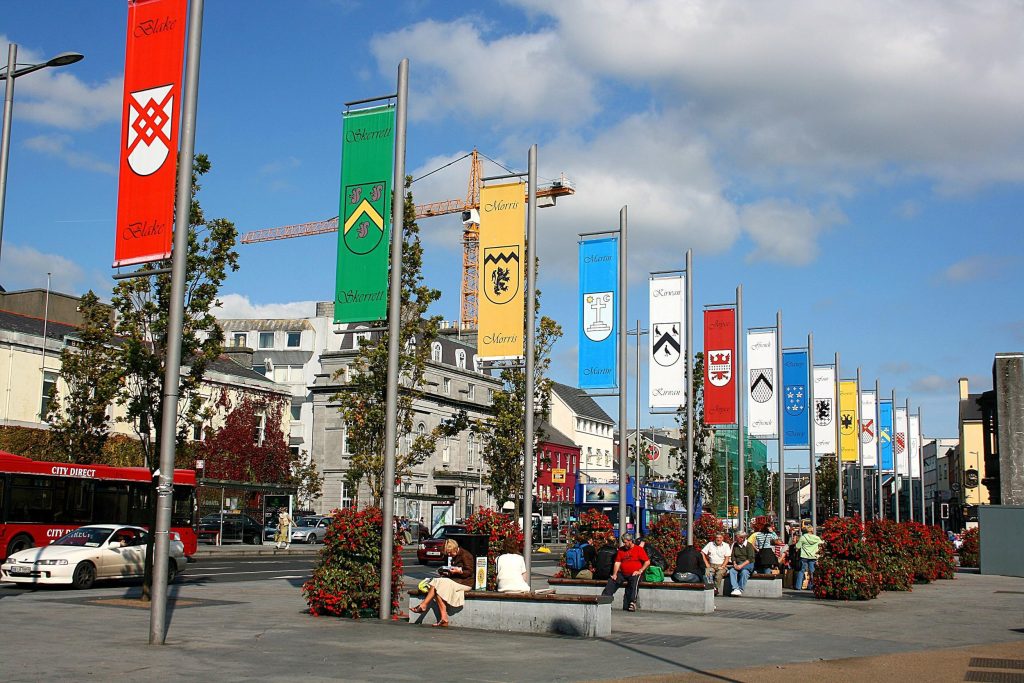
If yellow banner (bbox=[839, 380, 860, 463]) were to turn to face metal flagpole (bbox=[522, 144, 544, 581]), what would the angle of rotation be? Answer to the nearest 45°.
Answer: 0° — it already faces it

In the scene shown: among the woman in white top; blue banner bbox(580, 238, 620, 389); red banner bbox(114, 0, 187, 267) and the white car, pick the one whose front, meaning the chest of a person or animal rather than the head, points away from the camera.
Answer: the woman in white top

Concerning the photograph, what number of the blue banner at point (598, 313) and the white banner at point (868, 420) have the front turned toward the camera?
2

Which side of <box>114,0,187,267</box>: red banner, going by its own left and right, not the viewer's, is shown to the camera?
front

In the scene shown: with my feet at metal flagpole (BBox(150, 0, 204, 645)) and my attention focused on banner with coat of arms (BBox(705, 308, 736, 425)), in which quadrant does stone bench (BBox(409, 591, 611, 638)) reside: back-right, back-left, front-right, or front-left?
front-right

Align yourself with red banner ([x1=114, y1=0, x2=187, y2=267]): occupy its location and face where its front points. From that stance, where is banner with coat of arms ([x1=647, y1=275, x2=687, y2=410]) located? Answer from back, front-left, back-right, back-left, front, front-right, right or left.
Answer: back-left

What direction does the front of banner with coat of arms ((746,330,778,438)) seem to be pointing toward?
toward the camera

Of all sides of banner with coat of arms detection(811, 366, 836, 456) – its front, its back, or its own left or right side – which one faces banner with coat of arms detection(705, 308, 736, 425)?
front

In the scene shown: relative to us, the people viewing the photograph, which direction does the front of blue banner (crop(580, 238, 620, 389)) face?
facing the viewer

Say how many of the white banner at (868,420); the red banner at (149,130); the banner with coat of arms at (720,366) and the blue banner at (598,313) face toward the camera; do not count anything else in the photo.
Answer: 4

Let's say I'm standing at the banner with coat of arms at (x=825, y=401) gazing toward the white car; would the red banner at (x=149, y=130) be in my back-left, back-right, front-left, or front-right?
front-left
